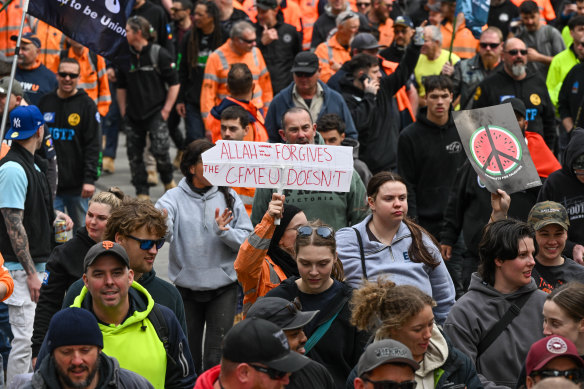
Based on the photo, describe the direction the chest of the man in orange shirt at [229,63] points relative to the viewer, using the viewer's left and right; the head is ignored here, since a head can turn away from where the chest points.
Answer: facing the viewer and to the right of the viewer

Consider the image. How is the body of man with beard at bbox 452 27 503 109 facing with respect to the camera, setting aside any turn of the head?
toward the camera

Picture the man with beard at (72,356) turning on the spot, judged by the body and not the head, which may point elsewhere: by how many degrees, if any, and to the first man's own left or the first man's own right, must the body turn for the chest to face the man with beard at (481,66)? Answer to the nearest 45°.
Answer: approximately 135° to the first man's own left

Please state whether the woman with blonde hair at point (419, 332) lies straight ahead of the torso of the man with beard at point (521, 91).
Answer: yes

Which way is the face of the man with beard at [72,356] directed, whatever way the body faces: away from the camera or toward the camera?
toward the camera

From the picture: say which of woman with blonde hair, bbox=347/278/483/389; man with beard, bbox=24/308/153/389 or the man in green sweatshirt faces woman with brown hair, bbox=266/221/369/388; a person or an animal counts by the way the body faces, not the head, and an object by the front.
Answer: the man in green sweatshirt

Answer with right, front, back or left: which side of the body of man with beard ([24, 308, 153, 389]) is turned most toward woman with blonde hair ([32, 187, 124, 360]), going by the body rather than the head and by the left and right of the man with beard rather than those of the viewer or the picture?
back

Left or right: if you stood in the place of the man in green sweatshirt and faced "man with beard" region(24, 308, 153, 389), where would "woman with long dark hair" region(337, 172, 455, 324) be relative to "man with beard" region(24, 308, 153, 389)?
left

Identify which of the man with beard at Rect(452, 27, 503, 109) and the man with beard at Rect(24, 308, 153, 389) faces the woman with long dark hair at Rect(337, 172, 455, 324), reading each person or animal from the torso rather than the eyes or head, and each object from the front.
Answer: the man with beard at Rect(452, 27, 503, 109)

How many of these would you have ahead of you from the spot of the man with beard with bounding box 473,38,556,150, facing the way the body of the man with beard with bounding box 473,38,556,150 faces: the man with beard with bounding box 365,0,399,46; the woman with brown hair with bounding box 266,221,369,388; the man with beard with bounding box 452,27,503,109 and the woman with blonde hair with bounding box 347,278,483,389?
2

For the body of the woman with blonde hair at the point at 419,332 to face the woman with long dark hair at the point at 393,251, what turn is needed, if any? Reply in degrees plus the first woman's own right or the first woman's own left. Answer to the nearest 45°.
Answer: approximately 135° to the first woman's own left

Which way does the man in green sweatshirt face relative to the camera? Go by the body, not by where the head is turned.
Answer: toward the camera

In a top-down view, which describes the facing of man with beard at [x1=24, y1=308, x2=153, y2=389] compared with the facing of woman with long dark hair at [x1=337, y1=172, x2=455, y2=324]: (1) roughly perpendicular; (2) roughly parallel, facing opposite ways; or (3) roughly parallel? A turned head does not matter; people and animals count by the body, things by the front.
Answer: roughly parallel
